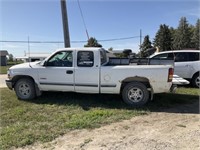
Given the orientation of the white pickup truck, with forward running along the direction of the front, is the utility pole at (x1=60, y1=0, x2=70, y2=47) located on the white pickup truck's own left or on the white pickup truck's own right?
on the white pickup truck's own right

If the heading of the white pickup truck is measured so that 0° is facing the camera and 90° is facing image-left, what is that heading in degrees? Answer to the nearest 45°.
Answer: approximately 90°

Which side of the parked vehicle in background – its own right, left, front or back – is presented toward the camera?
left

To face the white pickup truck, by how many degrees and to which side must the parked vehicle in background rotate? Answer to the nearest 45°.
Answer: approximately 45° to its left

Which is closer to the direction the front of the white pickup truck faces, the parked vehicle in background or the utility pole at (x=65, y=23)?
the utility pole

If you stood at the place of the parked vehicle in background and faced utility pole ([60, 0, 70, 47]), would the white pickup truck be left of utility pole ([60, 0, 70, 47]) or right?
left

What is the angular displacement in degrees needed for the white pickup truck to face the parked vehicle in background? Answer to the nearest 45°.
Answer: approximately 135° to its right
